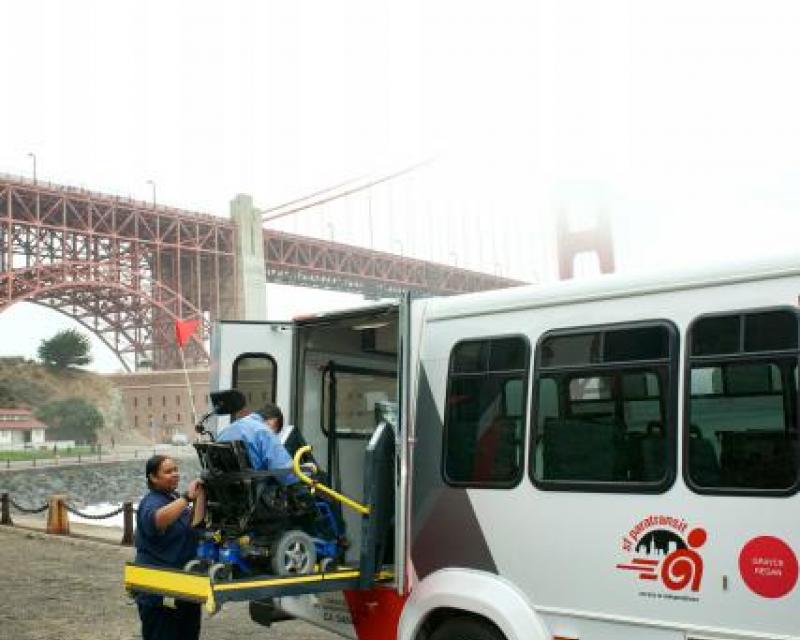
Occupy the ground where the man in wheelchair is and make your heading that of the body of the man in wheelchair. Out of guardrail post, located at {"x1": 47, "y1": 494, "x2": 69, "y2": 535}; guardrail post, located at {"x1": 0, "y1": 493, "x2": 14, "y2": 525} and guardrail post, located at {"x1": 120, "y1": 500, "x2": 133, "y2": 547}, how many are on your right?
0

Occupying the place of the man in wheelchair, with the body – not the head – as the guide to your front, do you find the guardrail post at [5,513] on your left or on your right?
on your left

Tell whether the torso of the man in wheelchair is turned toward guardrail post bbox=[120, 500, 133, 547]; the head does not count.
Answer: no

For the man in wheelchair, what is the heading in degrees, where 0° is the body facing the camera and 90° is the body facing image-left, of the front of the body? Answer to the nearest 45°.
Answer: approximately 225°

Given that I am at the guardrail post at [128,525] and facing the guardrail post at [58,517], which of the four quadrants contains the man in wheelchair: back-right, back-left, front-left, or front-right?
back-left

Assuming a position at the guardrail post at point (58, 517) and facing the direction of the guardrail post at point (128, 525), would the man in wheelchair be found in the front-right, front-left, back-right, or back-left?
front-right

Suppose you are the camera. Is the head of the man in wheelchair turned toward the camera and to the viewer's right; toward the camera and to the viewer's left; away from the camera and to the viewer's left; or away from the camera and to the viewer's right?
away from the camera and to the viewer's right

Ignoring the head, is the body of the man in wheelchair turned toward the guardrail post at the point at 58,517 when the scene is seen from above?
no
